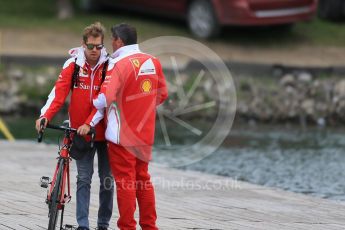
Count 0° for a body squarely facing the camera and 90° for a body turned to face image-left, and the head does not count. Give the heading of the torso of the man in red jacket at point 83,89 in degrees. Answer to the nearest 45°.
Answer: approximately 0°

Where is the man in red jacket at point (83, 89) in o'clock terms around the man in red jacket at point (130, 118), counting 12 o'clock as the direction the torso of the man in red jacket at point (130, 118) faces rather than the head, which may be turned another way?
the man in red jacket at point (83, 89) is roughly at 11 o'clock from the man in red jacket at point (130, 118).

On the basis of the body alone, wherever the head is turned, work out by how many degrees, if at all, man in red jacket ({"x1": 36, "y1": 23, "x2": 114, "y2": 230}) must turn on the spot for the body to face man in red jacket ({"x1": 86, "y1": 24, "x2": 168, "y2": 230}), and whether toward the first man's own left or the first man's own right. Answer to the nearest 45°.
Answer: approximately 90° to the first man's own left

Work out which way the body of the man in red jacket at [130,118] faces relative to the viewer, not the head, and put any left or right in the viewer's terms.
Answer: facing away from the viewer and to the left of the viewer

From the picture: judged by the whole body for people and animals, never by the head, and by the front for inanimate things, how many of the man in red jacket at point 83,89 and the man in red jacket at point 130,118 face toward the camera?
1
